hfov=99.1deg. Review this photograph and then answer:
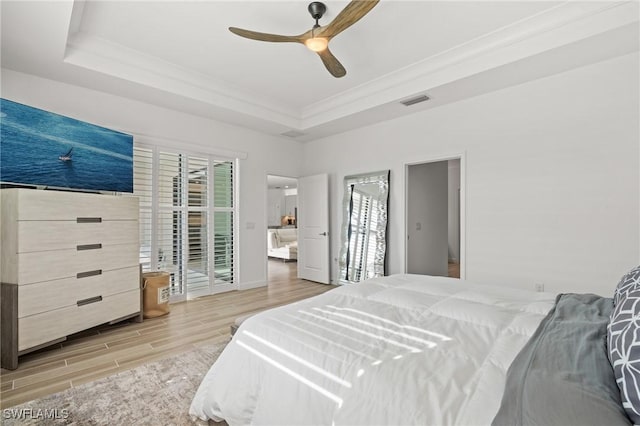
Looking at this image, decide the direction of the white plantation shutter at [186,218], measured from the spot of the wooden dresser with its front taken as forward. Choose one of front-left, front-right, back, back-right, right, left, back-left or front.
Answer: left

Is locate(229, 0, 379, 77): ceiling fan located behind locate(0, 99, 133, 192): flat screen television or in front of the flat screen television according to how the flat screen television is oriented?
in front

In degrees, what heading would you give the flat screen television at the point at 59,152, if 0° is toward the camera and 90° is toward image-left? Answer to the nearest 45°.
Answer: approximately 315°

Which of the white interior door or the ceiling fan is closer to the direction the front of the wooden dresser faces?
the ceiling fan

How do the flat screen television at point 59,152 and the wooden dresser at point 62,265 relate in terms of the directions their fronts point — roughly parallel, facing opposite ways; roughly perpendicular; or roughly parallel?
roughly parallel

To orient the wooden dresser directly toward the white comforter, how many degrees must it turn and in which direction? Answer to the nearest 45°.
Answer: approximately 45° to its right

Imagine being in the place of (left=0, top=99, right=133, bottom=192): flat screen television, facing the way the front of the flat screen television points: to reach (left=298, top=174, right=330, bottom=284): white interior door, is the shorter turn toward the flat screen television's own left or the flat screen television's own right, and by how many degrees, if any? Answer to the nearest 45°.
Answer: approximately 45° to the flat screen television's own left

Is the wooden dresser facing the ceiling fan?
yes

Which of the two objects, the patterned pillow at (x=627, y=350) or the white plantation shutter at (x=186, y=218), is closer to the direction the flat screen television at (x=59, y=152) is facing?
the patterned pillow

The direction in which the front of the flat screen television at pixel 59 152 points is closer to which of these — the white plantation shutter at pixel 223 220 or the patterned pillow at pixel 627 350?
the patterned pillow

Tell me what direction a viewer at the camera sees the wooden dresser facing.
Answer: facing the viewer and to the right of the viewer

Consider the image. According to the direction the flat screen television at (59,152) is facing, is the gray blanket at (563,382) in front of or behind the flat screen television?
in front

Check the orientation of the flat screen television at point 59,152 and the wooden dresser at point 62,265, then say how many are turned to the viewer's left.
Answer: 0

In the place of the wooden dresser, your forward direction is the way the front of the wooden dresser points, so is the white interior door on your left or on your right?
on your left

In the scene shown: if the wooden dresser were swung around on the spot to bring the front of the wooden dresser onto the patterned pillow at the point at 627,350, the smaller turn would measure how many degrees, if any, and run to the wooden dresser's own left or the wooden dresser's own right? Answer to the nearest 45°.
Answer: approximately 45° to the wooden dresser's own right

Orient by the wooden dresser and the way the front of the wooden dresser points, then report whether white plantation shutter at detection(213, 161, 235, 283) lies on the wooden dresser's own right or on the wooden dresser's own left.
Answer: on the wooden dresser's own left

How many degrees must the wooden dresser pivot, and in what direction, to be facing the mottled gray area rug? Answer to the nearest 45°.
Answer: approximately 45° to its right

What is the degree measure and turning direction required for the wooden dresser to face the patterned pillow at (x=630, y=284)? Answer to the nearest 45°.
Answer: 0° — it already faces it
